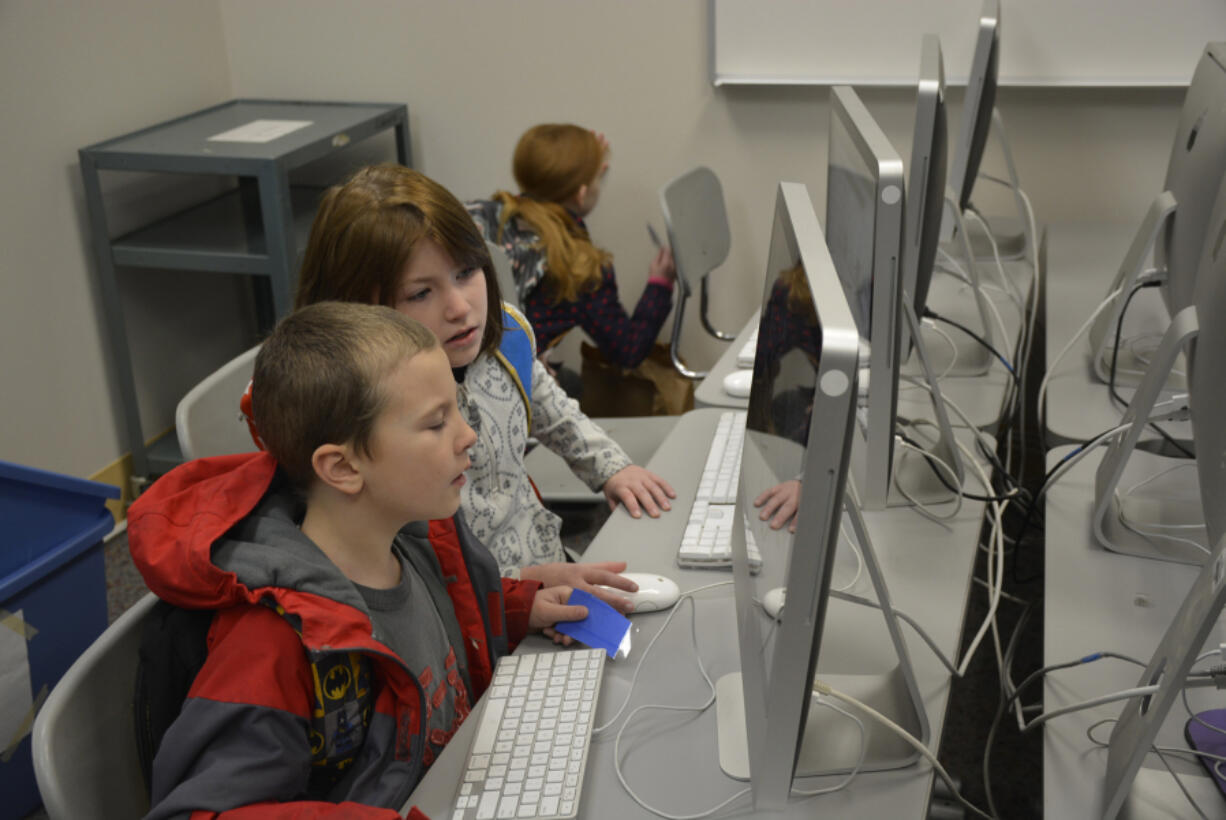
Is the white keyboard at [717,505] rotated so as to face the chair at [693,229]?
no

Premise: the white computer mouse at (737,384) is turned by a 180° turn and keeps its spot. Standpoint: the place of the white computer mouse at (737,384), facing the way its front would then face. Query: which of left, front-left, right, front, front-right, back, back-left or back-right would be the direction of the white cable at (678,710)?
left

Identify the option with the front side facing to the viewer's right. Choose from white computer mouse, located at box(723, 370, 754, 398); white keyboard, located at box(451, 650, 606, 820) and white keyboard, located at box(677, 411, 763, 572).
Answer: the white computer mouse

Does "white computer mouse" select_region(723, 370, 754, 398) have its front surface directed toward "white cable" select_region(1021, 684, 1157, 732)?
no

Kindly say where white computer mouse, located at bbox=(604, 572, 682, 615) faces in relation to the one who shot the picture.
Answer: facing to the right of the viewer

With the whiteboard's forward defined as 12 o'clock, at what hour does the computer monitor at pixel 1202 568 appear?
The computer monitor is roughly at 12 o'clock from the whiteboard.

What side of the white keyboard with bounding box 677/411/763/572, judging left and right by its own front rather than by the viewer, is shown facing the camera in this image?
left

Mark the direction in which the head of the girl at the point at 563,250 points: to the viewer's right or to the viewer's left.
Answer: to the viewer's right

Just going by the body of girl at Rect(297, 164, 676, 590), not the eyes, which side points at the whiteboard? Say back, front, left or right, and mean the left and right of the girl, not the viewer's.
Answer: left

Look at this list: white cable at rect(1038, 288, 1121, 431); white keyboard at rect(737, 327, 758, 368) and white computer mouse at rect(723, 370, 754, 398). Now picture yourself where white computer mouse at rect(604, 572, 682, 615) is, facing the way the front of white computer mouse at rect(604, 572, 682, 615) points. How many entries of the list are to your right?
0

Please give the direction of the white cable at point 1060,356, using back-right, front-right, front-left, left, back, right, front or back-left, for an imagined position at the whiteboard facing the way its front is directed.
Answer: front

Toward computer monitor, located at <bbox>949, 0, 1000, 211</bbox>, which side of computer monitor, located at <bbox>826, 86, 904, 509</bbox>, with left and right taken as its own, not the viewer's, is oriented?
right

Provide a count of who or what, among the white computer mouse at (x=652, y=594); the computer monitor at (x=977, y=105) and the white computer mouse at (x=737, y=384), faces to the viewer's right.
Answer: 2

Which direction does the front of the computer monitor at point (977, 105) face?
to the viewer's left

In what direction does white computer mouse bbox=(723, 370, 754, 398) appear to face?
to the viewer's right

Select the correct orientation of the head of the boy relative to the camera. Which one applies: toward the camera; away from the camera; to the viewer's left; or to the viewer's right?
to the viewer's right

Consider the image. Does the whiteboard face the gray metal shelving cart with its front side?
no

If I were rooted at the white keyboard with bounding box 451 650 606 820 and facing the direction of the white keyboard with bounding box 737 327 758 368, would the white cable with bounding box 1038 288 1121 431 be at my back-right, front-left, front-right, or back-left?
front-right
